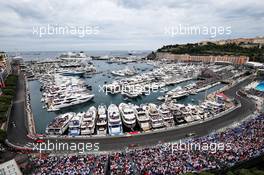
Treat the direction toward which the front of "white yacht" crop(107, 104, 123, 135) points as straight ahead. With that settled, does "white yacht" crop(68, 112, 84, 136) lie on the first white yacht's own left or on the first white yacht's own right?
on the first white yacht's own left

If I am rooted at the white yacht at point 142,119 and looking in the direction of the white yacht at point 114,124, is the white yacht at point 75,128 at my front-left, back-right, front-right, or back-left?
front-right

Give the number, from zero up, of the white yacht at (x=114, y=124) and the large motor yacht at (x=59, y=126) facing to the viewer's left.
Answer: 0

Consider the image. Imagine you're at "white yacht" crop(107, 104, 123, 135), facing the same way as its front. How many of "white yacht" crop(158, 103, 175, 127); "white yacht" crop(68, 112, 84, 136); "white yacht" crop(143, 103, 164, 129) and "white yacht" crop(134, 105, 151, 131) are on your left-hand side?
1

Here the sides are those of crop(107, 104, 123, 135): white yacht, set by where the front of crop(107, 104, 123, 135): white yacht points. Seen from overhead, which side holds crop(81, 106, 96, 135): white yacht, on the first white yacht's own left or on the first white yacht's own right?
on the first white yacht's own left

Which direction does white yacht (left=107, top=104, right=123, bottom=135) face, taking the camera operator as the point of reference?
facing away from the viewer

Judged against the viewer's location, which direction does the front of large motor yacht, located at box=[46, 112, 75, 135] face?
facing away from the viewer and to the right of the viewer

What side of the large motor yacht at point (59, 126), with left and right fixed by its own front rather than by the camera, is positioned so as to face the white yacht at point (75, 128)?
right

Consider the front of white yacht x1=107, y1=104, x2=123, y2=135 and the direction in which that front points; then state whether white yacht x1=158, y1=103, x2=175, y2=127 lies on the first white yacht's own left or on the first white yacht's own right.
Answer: on the first white yacht's own right

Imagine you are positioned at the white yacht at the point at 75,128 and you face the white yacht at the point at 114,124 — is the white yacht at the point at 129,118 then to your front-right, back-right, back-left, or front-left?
front-left

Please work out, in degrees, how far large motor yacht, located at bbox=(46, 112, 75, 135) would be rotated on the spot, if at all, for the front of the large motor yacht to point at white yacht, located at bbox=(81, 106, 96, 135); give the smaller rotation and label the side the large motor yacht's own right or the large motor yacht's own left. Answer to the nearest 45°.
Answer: approximately 45° to the large motor yacht's own right

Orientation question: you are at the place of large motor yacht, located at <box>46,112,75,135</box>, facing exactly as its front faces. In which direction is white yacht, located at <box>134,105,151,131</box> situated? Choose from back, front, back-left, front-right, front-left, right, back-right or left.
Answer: front-right
